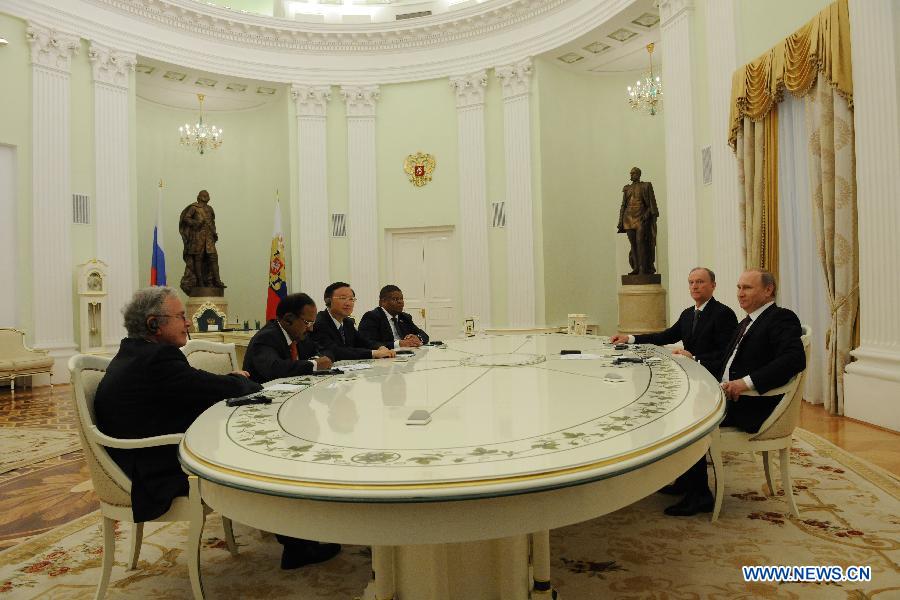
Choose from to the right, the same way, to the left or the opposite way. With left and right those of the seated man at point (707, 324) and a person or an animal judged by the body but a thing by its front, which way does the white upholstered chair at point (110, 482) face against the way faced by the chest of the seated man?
the opposite way

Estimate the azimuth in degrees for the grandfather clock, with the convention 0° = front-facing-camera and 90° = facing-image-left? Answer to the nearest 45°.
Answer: approximately 315°

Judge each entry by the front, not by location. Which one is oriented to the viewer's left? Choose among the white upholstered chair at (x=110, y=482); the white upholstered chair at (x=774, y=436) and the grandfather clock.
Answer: the white upholstered chair at (x=774, y=436)

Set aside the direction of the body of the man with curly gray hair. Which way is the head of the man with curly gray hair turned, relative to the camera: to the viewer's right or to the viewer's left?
to the viewer's right

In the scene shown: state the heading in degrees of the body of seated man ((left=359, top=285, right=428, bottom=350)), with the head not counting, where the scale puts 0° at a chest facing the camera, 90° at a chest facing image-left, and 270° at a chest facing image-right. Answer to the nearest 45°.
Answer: approximately 315°

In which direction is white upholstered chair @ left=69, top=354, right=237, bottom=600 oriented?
to the viewer's right

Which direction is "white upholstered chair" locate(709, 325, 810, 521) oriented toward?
to the viewer's left

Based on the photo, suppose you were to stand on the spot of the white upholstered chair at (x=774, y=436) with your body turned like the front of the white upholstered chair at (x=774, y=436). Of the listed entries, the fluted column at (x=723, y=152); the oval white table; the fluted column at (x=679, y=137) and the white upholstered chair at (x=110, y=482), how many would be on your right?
2

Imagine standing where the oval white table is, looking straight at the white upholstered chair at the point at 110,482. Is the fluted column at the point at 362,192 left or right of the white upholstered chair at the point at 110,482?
right

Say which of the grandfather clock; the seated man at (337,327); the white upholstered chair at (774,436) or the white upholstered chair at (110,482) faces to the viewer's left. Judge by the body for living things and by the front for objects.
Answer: the white upholstered chair at (774,436)

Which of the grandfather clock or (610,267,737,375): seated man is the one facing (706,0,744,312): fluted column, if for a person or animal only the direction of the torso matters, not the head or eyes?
the grandfather clock

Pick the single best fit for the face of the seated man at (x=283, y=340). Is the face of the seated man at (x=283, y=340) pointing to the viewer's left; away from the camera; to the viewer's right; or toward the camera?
to the viewer's right
